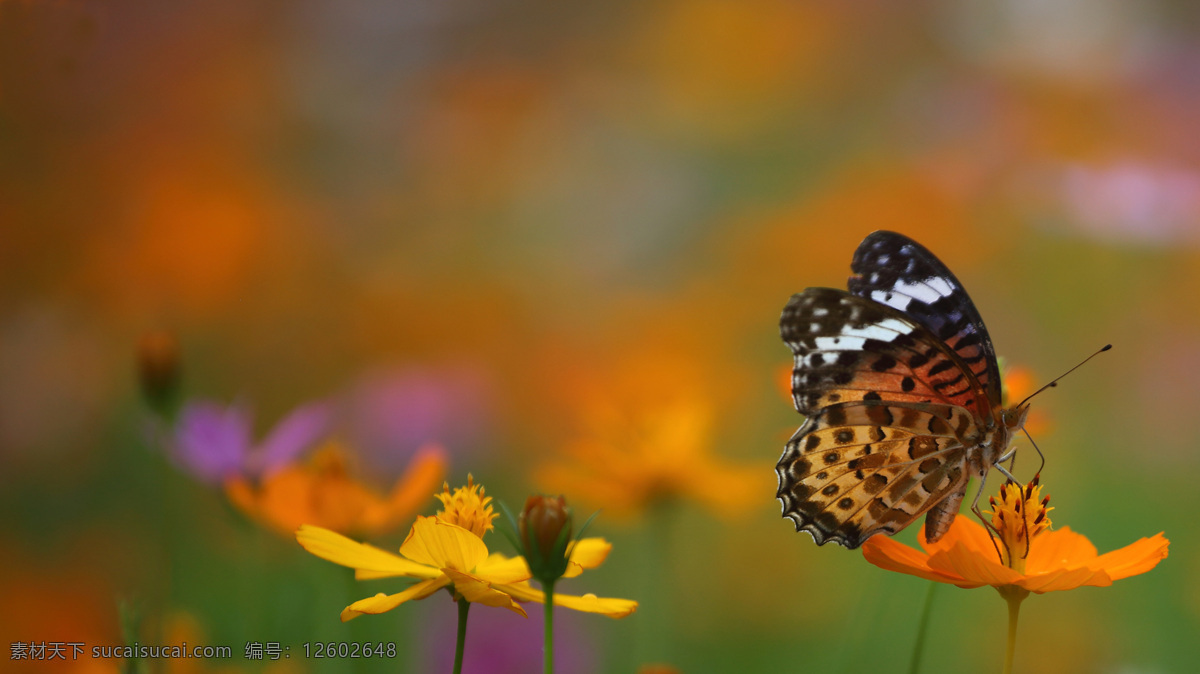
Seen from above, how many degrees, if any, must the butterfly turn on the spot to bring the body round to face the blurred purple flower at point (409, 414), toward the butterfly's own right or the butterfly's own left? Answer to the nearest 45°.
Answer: approximately 135° to the butterfly's own left

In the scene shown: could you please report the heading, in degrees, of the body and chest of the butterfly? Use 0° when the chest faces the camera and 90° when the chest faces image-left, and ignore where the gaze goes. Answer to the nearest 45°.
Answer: approximately 270°

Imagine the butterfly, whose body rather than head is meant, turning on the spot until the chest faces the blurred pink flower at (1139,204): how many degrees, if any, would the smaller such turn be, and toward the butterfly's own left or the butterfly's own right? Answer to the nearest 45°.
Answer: approximately 90° to the butterfly's own left
